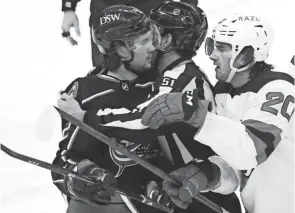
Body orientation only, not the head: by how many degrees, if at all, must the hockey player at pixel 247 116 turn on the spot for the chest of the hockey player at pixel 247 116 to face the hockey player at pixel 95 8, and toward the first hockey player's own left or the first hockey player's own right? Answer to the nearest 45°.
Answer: approximately 45° to the first hockey player's own right

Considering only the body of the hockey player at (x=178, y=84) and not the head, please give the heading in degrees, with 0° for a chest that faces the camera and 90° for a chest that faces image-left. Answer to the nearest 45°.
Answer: approximately 135°

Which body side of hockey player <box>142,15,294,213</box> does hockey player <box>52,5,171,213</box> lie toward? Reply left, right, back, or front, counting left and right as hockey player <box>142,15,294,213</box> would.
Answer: front

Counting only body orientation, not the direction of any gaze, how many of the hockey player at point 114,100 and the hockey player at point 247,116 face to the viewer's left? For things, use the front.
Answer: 1

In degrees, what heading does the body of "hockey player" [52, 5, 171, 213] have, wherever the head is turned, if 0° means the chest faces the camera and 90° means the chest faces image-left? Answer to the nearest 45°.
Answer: approximately 315°

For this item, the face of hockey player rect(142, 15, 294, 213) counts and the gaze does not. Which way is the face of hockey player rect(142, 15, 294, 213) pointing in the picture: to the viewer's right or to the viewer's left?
to the viewer's left

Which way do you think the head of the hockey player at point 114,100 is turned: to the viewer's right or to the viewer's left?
to the viewer's right

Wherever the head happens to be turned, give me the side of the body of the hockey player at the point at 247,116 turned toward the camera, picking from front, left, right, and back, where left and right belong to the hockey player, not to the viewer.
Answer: left
